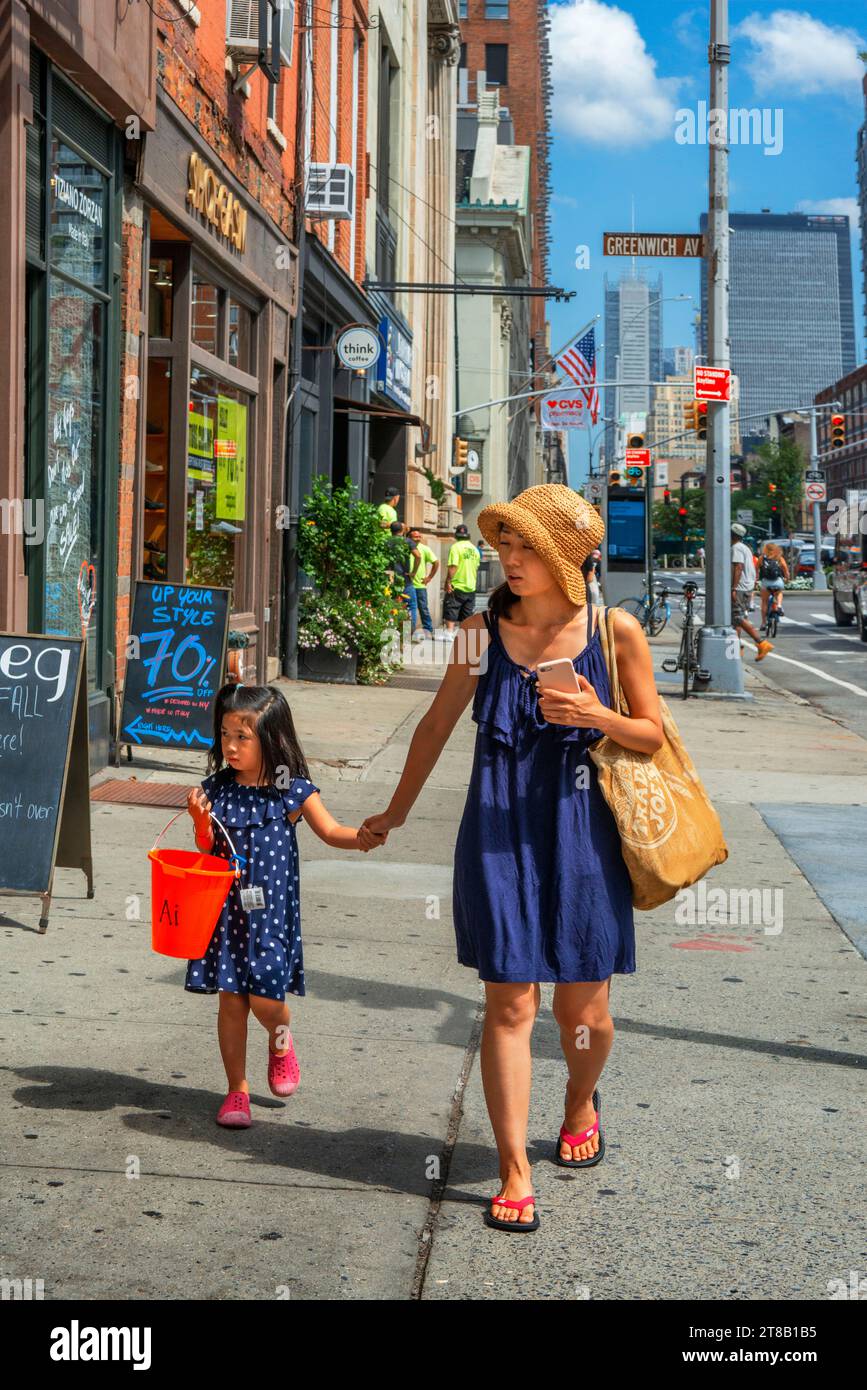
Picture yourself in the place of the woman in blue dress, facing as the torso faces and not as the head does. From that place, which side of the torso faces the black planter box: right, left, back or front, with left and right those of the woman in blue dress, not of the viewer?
back

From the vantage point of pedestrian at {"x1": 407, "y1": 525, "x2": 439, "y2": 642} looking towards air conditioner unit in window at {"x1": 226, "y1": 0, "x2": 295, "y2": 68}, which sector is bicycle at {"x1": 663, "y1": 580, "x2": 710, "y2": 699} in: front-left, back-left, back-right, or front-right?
front-left

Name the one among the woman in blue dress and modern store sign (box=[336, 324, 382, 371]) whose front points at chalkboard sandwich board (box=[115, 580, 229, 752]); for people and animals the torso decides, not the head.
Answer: the modern store sign

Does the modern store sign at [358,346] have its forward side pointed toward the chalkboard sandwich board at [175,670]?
yes

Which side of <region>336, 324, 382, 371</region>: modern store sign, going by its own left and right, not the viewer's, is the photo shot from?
front

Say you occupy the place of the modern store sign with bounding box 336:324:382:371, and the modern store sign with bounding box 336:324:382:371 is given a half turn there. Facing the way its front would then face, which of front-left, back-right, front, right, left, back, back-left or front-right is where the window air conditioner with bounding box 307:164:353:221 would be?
left

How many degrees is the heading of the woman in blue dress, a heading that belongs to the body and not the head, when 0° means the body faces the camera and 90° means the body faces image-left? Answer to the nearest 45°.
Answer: approximately 0°

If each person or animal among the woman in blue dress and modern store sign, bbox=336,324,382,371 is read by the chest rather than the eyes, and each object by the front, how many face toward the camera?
2
